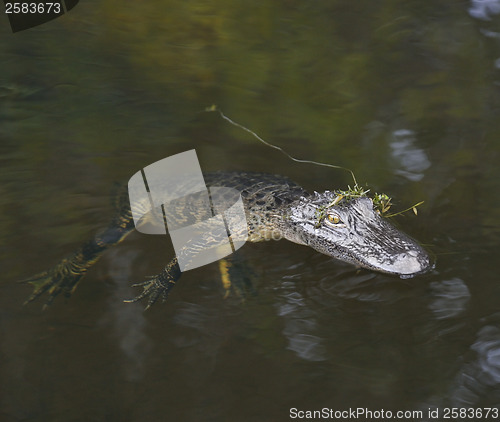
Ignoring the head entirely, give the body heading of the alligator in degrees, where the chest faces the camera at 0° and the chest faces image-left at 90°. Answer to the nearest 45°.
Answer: approximately 315°
